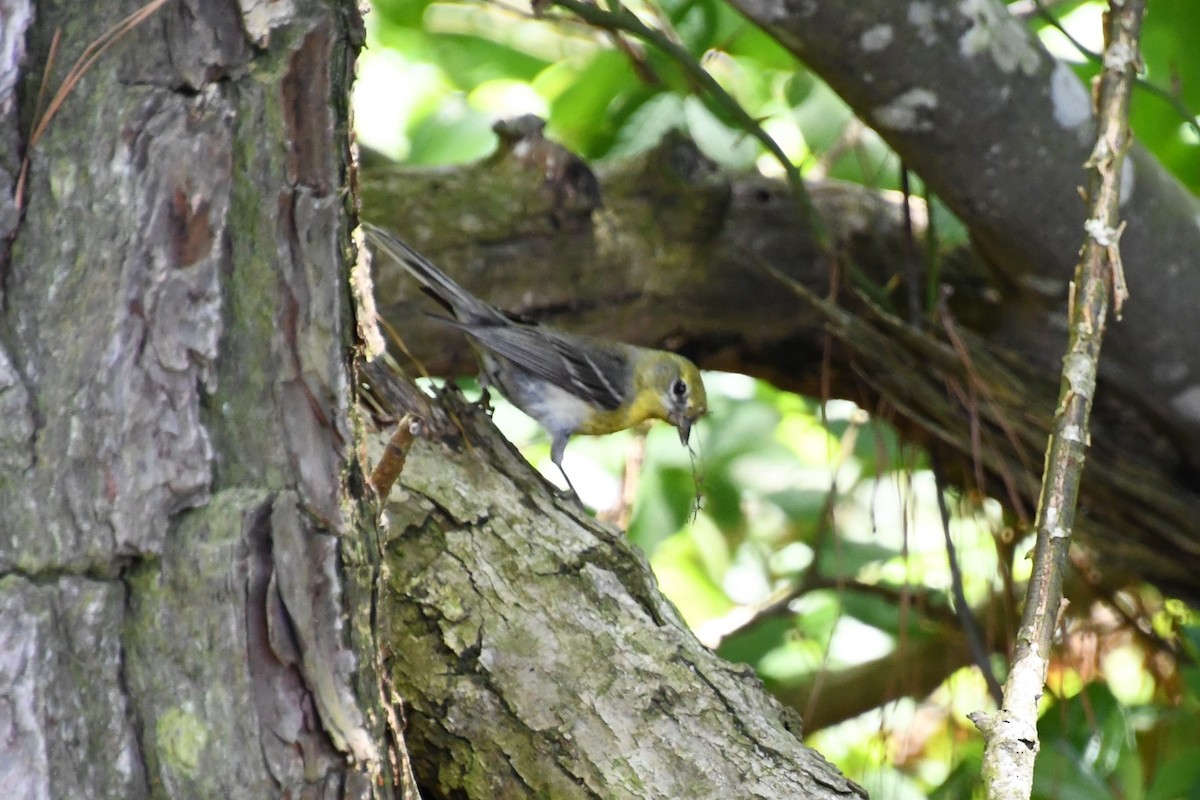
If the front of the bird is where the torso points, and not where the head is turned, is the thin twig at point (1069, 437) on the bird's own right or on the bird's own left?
on the bird's own right

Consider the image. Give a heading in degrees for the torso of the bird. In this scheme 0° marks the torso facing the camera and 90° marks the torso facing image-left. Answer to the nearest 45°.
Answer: approximately 270°
